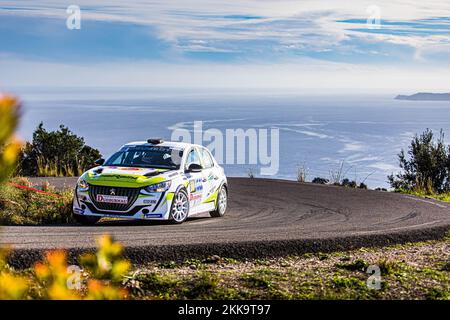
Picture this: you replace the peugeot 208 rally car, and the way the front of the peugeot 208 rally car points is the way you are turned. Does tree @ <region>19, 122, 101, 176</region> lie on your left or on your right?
on your right

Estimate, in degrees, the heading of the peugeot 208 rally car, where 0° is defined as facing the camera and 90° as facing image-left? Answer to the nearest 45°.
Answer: approximately 45°

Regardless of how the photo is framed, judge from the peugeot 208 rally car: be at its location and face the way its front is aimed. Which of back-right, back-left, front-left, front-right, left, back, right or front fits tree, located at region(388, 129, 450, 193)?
back
